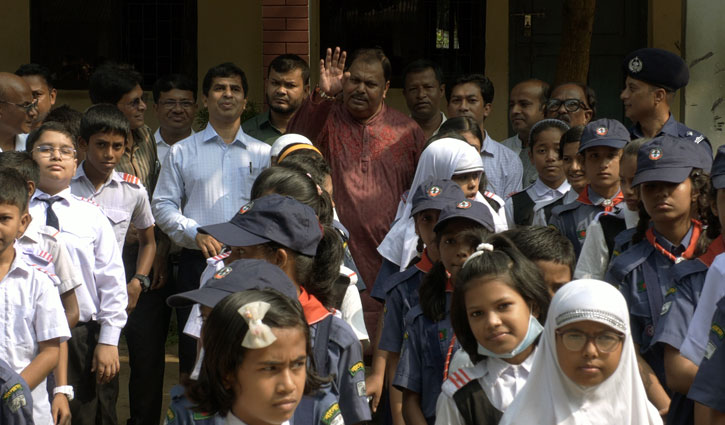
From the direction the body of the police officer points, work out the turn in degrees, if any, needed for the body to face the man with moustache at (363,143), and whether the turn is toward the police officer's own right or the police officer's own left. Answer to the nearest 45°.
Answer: approximately 45° to the police officer's own right

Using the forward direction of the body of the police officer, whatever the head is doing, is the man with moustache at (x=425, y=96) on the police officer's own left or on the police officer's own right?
on the police officer's own right

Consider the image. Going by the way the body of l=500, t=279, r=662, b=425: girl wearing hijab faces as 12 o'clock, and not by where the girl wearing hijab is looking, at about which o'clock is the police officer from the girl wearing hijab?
The police officer is roughly at 6 o'clock from the girl wearing hijab.

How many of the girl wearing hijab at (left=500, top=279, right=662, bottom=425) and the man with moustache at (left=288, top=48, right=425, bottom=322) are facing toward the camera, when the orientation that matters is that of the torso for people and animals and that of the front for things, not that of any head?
2

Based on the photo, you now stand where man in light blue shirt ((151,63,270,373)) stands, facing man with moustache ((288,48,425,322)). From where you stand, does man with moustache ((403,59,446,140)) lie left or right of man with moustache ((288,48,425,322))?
left

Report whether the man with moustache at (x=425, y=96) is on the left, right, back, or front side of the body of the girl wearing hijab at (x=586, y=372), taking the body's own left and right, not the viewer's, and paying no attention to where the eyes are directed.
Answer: back

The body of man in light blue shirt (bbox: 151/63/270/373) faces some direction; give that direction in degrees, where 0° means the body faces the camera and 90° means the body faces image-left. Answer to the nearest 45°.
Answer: approximately 0°

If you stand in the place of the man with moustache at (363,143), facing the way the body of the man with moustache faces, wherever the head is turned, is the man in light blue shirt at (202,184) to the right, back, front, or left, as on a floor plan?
right

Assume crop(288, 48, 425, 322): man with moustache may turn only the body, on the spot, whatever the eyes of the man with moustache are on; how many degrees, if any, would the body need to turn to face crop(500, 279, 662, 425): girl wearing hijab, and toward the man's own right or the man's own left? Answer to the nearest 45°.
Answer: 0° — they already face them

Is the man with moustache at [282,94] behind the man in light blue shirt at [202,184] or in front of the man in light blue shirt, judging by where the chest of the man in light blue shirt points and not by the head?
behind
